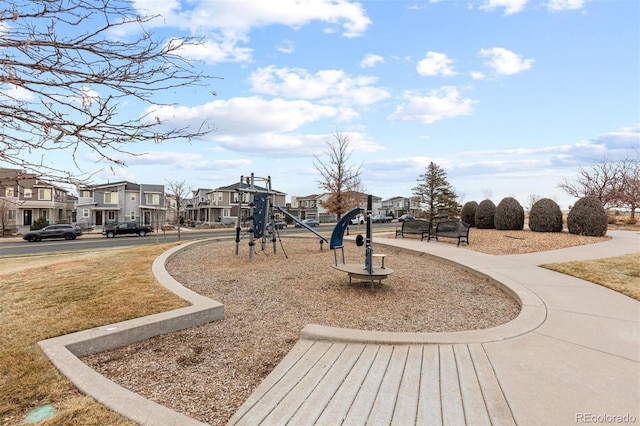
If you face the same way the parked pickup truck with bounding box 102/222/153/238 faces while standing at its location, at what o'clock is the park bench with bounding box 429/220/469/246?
The park bench is roughly at 8 o'clock from the parked pickup truck.

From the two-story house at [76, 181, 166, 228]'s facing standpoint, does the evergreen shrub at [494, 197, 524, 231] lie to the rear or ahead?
ahead

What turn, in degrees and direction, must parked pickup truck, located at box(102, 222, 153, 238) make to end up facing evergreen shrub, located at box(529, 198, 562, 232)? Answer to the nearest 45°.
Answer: approximately 135° to its left

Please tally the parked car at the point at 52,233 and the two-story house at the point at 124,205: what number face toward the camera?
1

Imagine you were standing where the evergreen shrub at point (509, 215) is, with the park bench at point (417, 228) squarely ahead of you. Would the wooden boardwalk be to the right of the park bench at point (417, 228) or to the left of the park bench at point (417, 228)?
left

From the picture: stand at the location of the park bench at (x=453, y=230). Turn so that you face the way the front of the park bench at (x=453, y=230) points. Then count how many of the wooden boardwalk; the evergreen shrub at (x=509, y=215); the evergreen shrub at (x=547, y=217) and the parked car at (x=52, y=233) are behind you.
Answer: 2

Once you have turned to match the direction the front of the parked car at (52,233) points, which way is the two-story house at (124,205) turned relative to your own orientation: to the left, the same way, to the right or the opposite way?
to the left

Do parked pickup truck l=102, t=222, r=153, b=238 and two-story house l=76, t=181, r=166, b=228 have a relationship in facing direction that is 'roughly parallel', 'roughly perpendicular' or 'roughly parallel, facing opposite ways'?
roughly perpendicular

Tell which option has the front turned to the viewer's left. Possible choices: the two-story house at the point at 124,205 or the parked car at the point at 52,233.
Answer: the parked car

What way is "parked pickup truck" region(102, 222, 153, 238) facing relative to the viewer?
to the viewer's left

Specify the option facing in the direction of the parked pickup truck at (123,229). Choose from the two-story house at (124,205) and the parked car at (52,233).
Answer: the two-story house

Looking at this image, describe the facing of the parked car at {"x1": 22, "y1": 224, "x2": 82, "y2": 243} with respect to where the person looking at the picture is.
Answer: facing to the left of the viewer

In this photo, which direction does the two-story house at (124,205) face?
toward the camera

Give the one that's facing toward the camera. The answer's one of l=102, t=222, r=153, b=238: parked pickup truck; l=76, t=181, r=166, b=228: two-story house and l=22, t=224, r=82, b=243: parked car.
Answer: the two-story house

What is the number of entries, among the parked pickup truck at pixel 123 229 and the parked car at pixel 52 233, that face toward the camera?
0

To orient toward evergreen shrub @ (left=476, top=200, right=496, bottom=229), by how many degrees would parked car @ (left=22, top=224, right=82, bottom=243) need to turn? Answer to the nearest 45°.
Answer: approximately 135° to its left

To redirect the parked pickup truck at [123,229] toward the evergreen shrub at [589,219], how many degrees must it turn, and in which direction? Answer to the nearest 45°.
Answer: approximately 135° to its left
